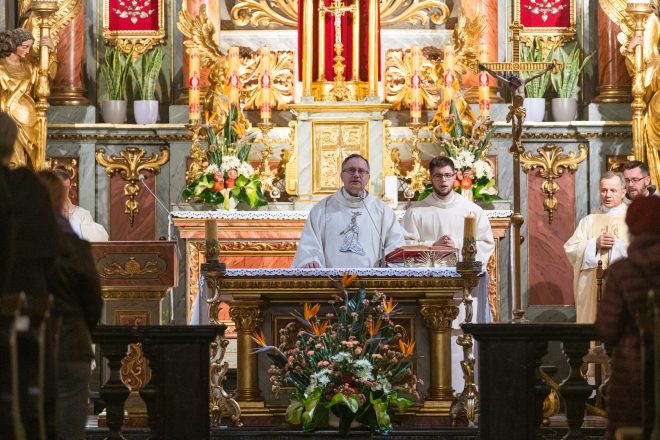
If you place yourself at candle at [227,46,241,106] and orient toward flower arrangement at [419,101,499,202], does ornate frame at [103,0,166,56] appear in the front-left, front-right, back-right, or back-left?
back-left

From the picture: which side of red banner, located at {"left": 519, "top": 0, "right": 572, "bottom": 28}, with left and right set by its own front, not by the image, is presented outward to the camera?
front

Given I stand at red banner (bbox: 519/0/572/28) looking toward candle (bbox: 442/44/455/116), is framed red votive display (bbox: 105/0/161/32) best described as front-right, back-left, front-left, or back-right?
front-right

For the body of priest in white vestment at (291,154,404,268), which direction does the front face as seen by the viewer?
toward the camera

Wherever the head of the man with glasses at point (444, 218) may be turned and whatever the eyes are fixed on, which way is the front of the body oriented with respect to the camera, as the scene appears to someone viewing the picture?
toward the camera

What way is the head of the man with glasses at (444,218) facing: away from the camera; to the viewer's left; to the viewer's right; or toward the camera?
toward the camera

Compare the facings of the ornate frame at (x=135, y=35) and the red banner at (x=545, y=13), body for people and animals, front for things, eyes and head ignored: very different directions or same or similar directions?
same or similar directions

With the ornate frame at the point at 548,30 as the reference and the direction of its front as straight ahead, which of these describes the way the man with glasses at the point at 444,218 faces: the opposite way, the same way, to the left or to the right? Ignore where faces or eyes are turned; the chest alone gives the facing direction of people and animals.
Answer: the same way

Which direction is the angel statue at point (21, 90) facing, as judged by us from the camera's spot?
facing the viewer and to the right of the viewer

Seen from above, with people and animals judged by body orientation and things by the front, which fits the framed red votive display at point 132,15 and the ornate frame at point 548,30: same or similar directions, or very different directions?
same or similar directions

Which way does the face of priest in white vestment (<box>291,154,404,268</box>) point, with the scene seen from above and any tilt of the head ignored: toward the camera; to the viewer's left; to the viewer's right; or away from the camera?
toward the camera
